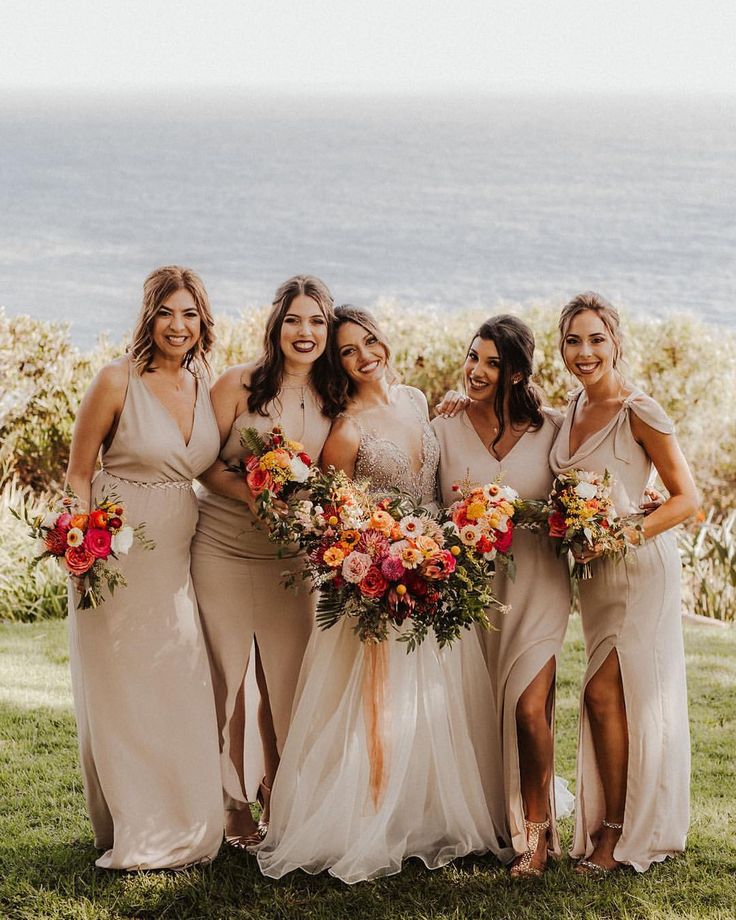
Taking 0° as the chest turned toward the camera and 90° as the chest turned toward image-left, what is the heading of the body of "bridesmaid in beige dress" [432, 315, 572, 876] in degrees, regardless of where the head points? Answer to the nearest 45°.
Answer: approximately 0°

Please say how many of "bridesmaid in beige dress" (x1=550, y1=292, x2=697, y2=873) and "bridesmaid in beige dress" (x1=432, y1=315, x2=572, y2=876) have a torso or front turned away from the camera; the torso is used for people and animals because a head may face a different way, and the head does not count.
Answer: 0

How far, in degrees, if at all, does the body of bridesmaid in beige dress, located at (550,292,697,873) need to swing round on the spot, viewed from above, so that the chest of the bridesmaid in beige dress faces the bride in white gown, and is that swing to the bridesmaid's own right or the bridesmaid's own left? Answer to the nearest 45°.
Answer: approximately 45° to the bridesmaid's own right

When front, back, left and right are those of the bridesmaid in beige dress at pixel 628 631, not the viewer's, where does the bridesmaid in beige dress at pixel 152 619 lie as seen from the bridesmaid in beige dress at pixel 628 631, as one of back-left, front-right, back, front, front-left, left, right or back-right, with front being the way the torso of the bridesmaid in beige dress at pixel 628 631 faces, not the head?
front-right

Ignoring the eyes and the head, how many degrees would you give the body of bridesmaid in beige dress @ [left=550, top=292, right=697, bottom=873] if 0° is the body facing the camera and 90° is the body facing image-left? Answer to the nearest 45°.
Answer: approximately 45°

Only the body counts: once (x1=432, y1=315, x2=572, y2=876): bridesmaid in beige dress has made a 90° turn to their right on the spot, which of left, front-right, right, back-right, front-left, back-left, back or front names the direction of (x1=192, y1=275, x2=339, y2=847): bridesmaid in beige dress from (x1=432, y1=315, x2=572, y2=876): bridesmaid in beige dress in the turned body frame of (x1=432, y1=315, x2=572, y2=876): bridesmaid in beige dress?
front
